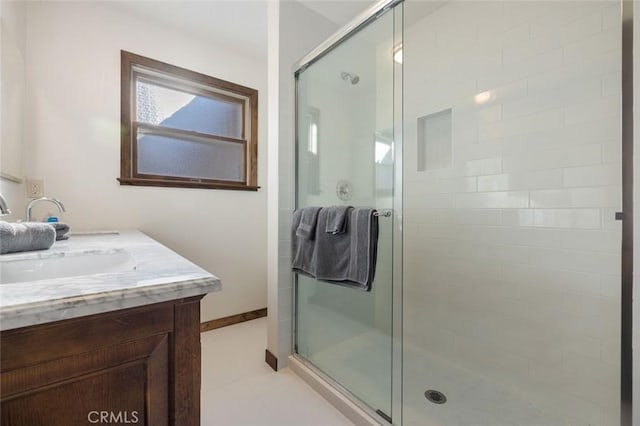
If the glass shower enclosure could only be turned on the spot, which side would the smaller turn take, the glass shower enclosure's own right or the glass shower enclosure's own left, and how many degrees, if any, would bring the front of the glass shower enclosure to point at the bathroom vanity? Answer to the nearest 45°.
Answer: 0° — it already faces it

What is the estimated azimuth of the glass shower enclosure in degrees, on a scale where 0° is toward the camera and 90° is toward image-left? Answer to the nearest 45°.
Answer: approximately 45°

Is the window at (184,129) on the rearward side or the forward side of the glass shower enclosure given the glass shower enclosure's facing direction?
on the forward side
